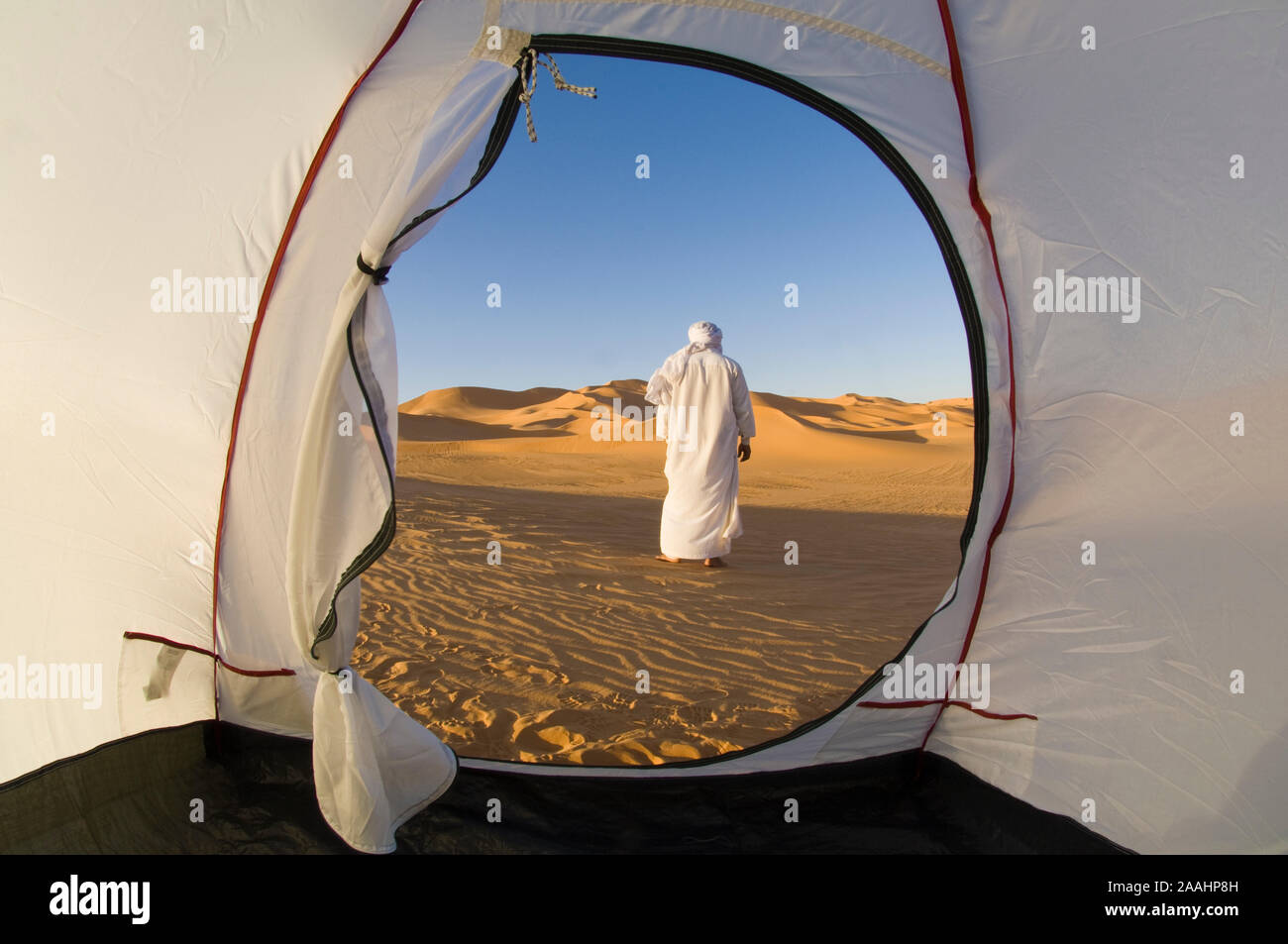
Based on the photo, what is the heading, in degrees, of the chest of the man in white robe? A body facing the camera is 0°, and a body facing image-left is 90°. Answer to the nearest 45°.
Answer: approximately 180°
